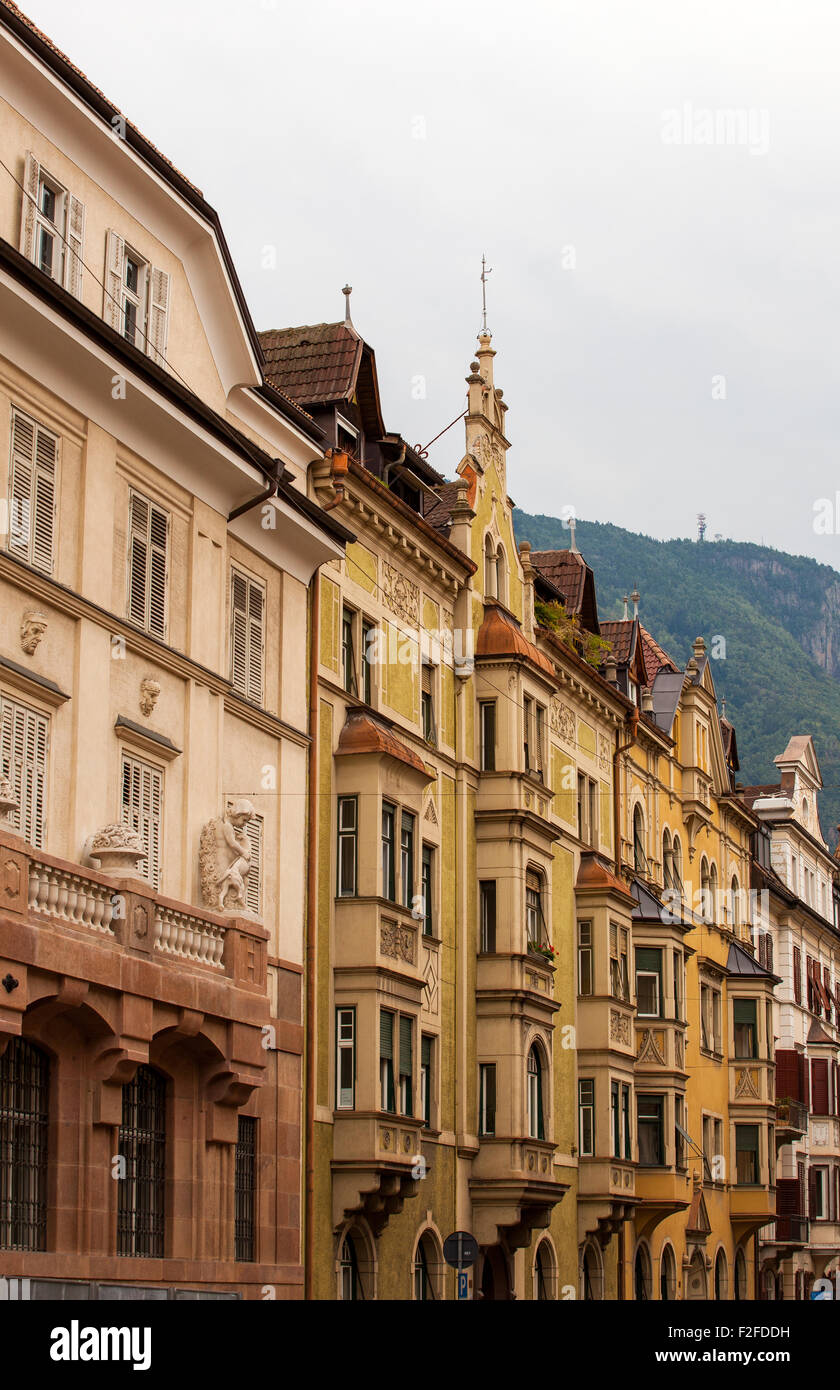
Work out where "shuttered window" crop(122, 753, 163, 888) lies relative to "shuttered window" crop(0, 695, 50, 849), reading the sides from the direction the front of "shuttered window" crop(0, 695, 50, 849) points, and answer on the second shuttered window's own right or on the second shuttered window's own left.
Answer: on the second shuttered window's own left

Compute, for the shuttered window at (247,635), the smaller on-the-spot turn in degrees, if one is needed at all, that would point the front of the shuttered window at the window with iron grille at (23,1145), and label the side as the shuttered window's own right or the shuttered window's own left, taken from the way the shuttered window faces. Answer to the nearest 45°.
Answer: approximately 45° to the shuttered window's own right

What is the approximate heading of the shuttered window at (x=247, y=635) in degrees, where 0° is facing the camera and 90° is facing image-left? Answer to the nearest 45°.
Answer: approximately 315°

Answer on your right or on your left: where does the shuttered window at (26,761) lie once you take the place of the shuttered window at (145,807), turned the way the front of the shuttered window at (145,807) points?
on your right

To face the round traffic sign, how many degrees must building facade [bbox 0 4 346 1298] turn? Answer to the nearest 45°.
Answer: approximately 90° to its left

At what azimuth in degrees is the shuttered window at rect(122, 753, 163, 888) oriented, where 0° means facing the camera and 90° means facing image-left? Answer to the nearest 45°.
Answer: approximately 315°

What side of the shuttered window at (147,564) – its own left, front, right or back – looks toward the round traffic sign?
left
